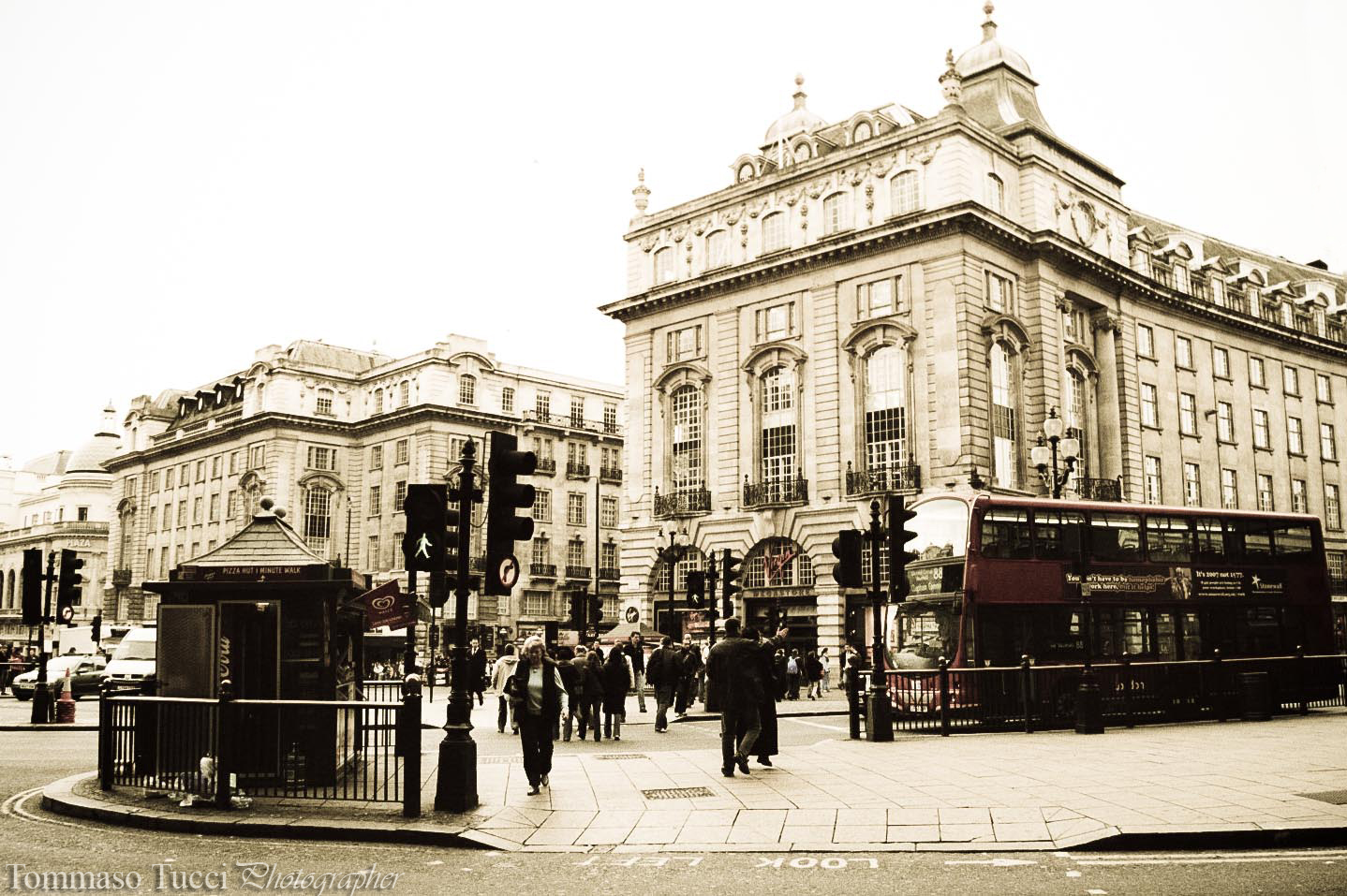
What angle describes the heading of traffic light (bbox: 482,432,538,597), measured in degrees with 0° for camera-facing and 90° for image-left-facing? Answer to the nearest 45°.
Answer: approximately 315°

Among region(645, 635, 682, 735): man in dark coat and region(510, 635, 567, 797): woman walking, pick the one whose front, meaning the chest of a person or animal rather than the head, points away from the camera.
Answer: the man in dark coat

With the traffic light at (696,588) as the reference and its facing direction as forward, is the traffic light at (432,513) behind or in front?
in front

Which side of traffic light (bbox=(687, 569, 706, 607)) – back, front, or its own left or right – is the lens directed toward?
front

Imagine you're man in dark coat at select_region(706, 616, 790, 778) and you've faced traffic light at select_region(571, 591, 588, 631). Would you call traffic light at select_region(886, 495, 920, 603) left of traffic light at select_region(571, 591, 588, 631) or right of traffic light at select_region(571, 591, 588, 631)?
right

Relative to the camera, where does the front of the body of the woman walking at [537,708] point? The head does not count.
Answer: toward the camera

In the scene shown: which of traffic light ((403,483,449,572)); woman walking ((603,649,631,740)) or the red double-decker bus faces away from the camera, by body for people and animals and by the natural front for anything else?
the woman walking

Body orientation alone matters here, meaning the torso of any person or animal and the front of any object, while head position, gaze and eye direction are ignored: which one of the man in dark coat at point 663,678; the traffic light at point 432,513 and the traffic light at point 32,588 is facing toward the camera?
the traffic light at point 432,513

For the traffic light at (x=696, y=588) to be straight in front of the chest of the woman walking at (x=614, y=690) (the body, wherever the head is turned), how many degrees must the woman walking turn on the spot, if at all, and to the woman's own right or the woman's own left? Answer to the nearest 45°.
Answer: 0° — they already face it
